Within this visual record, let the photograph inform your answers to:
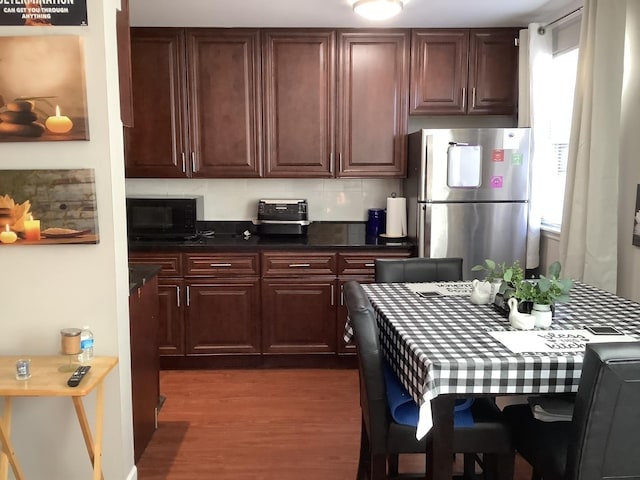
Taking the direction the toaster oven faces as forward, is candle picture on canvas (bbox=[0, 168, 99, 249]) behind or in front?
in front

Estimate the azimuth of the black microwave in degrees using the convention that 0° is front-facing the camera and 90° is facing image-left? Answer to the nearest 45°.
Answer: approximately 0°

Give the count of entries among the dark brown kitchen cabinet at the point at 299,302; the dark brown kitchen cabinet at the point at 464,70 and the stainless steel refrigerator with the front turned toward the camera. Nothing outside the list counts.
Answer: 3

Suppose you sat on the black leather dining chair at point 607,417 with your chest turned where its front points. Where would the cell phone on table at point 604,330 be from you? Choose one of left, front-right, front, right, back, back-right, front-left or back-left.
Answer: front-right

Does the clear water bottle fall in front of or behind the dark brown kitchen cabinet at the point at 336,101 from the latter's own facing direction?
in front

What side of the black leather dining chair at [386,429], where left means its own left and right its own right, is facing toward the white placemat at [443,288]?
left

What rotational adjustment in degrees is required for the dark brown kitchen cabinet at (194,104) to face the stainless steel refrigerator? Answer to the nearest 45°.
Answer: approximately 45° to its left
